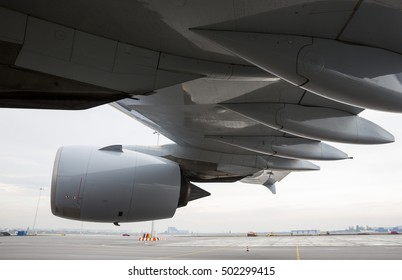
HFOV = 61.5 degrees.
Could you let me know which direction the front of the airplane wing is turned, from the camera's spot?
facing to the left of the viewer
